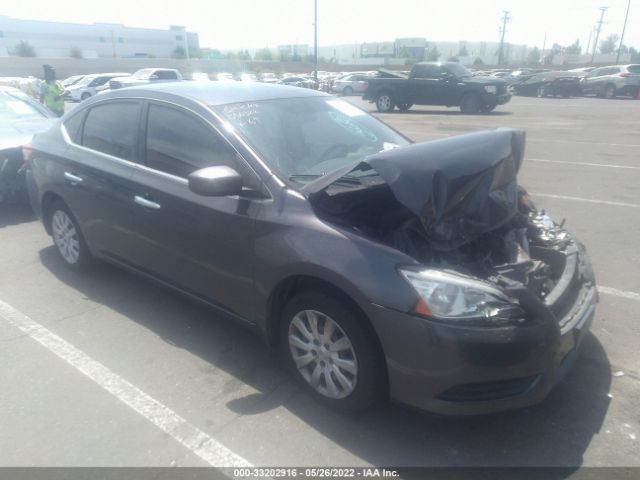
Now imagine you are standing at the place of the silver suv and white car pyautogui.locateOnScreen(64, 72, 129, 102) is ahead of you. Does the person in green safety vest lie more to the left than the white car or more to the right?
left

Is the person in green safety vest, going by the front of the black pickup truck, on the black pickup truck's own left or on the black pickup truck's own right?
on the black pickup truck's own right

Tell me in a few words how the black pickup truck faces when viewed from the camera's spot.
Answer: facing the viewer and to the right of the viewer

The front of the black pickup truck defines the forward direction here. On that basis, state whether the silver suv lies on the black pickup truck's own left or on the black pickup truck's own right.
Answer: on the black pickup truck's own left

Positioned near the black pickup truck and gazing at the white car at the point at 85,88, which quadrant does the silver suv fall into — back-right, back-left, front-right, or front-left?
back-right

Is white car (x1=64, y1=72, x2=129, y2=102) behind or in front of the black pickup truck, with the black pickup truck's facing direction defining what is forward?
behind
